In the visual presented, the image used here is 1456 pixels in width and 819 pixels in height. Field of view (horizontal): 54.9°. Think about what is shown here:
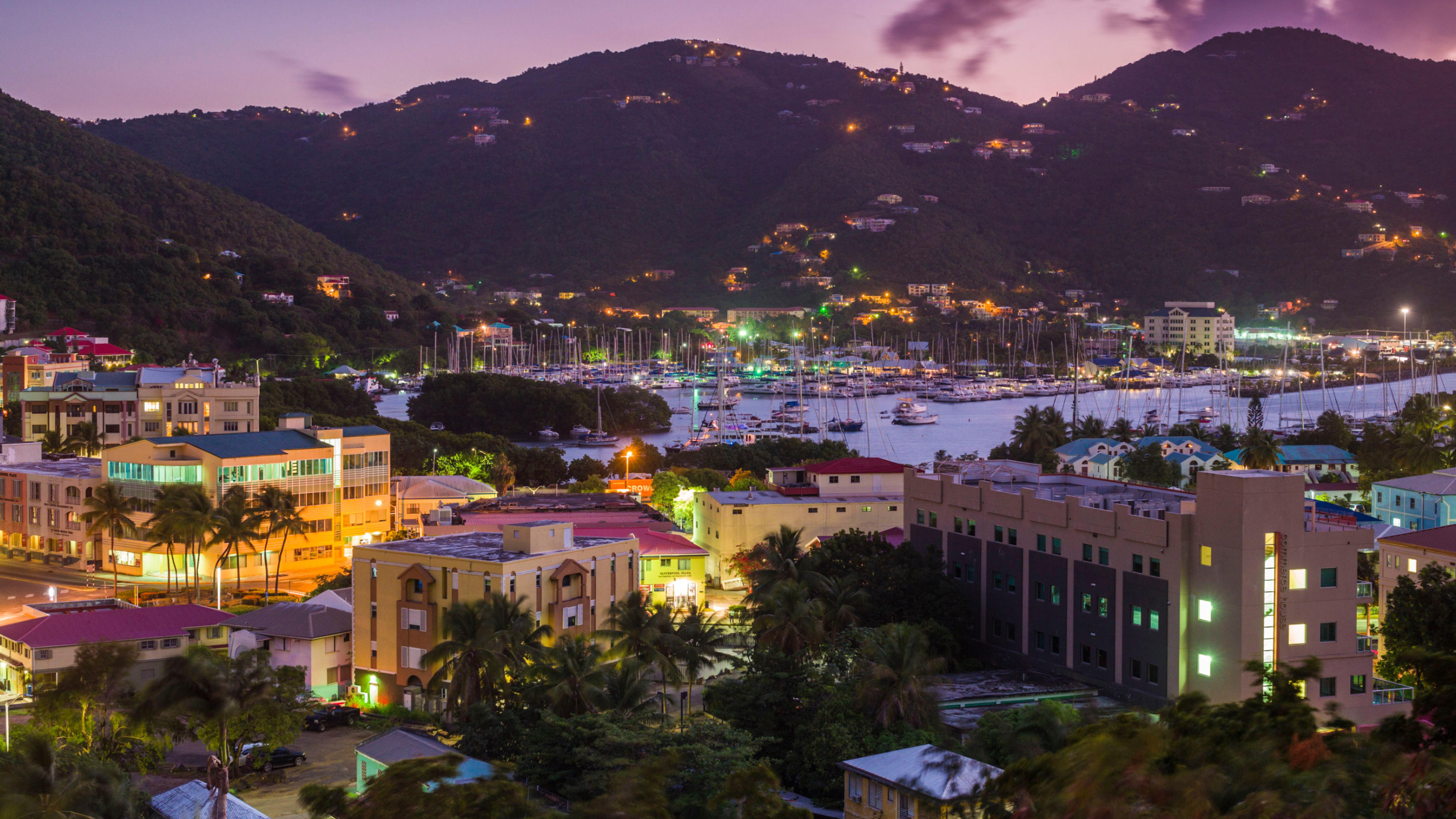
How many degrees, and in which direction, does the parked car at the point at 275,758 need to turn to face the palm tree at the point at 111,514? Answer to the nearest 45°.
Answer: approximately 90° to its left

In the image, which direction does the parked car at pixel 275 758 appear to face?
to the viewer's right

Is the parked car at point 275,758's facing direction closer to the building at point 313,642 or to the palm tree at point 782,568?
the palm tree

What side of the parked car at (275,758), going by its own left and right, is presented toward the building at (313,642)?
left

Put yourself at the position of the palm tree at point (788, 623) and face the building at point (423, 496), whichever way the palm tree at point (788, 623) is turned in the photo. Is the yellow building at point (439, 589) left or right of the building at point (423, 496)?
left
